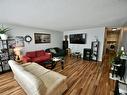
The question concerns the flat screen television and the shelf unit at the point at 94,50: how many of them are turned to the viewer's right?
0

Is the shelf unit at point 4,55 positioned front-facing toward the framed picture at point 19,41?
no

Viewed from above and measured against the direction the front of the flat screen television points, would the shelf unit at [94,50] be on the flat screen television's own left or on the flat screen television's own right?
on the flat screen television's own left

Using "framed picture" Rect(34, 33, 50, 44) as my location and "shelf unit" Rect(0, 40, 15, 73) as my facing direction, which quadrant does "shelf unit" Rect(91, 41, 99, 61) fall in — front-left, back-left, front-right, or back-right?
back-left

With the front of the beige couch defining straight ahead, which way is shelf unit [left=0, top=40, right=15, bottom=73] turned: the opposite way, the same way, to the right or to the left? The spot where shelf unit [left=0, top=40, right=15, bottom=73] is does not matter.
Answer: to the right

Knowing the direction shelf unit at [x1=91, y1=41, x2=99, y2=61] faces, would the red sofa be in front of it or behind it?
in front

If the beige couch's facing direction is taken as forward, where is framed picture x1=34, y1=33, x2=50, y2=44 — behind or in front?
in front

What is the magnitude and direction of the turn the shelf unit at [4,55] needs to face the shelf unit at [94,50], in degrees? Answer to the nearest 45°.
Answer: approximately 45° to its left

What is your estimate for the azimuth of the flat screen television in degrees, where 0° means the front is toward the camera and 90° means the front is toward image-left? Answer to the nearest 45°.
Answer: approximately 45°

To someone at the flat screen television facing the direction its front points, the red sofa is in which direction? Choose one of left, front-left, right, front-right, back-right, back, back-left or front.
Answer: front

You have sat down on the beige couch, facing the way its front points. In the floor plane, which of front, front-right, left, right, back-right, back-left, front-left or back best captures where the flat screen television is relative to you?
front

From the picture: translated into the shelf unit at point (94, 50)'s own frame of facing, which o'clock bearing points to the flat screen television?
The flat screen television is roughly at 2 o'clock from the shelf unit.

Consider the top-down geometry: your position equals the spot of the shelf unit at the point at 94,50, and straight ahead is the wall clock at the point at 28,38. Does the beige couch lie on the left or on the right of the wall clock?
left

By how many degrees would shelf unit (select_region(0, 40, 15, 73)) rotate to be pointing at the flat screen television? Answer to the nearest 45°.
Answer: approximately 45° to its left

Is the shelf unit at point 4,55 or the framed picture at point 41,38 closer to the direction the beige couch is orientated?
the framed picture

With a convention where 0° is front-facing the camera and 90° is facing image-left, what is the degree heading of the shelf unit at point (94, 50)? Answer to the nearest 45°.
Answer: approximately 45°

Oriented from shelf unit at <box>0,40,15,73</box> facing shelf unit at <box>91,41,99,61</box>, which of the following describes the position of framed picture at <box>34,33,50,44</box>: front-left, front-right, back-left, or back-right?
front-left

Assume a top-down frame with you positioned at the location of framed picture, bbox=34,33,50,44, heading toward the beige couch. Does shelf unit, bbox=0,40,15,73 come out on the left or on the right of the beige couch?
right
